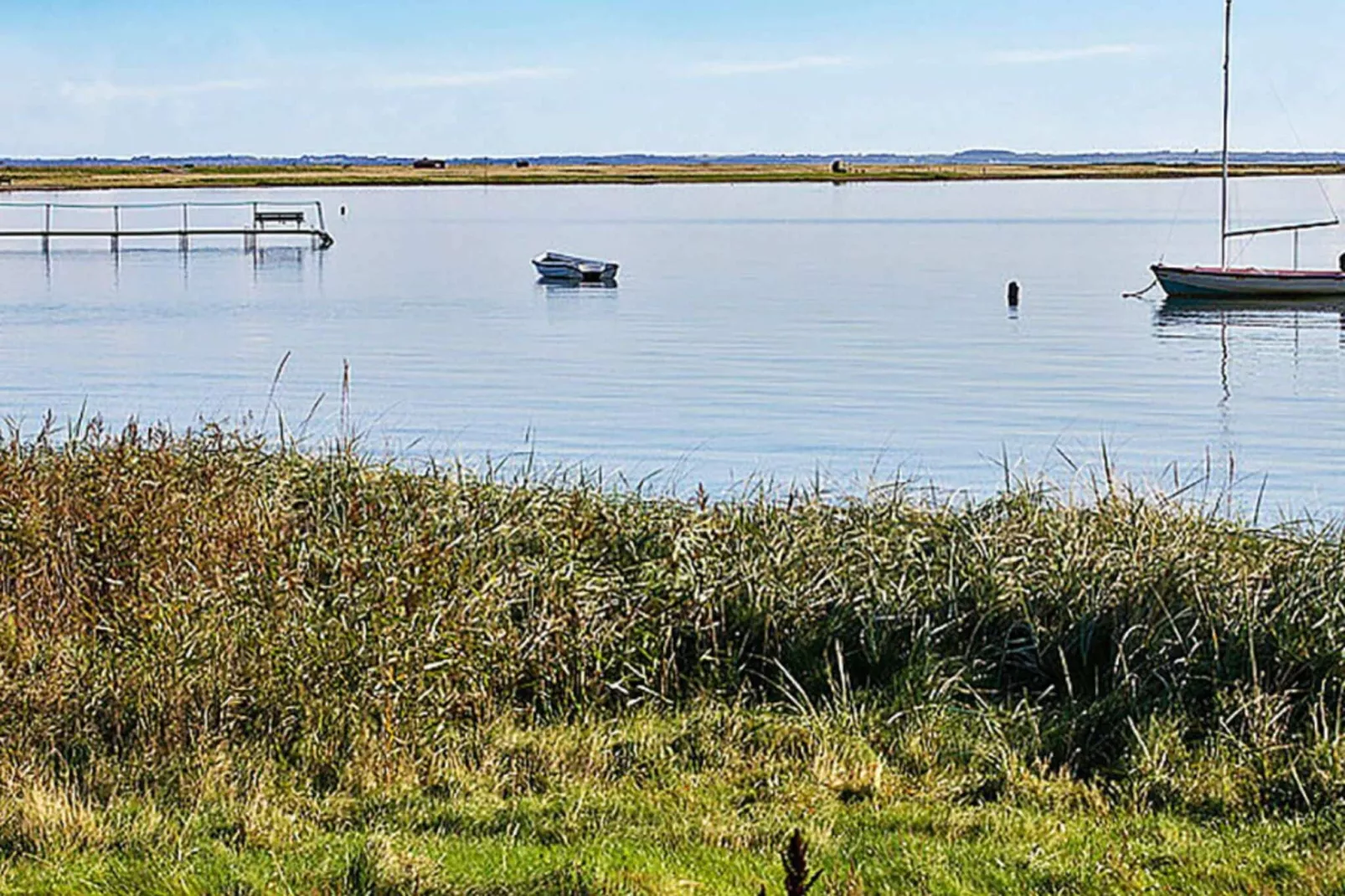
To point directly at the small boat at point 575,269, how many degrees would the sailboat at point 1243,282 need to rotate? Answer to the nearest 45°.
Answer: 0° — it already faces it

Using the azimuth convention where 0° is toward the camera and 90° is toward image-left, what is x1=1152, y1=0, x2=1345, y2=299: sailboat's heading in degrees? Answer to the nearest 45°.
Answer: approximately 90°
